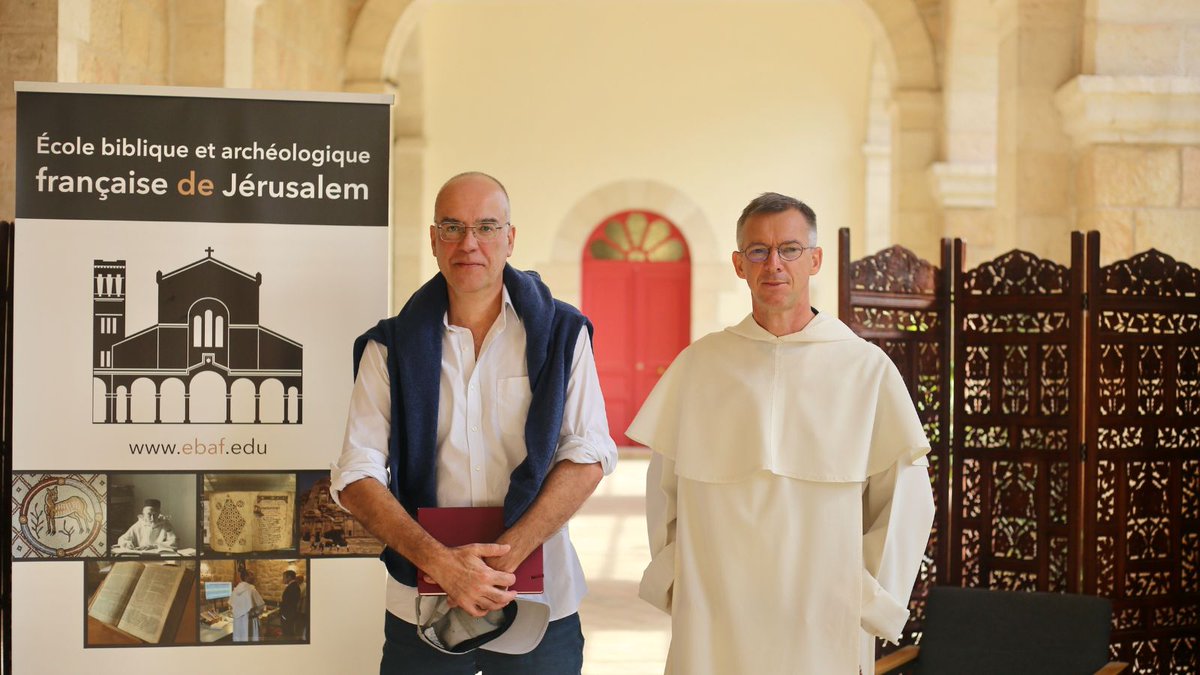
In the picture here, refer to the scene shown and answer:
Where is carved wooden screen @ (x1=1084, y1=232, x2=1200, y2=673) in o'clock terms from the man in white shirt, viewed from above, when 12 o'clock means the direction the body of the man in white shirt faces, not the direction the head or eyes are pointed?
The carved wooden screen is roughly at 8 o'clock from the man in white shirt.

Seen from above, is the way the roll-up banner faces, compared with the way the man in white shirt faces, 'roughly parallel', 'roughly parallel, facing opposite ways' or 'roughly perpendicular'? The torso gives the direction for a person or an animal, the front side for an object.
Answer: roughly parallel

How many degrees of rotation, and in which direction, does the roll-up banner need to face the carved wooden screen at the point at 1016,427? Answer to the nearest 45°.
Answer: approximately 90° to its left

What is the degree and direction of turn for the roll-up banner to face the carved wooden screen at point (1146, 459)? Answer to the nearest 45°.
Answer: approximately 90° to its left

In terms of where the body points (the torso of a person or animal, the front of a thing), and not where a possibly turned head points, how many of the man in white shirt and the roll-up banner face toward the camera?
2

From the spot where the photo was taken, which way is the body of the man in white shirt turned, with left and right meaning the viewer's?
facing the viewer

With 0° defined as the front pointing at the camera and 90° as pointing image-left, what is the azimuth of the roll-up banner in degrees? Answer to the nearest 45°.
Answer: approximately 0°

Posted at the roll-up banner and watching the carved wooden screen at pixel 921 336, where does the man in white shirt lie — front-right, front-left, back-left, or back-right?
front-right

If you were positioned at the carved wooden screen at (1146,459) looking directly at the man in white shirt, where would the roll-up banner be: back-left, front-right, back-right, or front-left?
front-right

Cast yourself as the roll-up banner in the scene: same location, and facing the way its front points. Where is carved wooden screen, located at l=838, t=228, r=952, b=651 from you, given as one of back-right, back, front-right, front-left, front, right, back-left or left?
left

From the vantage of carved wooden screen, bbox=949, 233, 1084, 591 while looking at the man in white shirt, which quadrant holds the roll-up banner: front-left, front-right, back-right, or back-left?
front-right

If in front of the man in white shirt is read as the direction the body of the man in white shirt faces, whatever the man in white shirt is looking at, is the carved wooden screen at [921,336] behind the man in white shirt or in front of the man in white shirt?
behind

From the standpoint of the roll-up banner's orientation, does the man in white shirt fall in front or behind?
in front
